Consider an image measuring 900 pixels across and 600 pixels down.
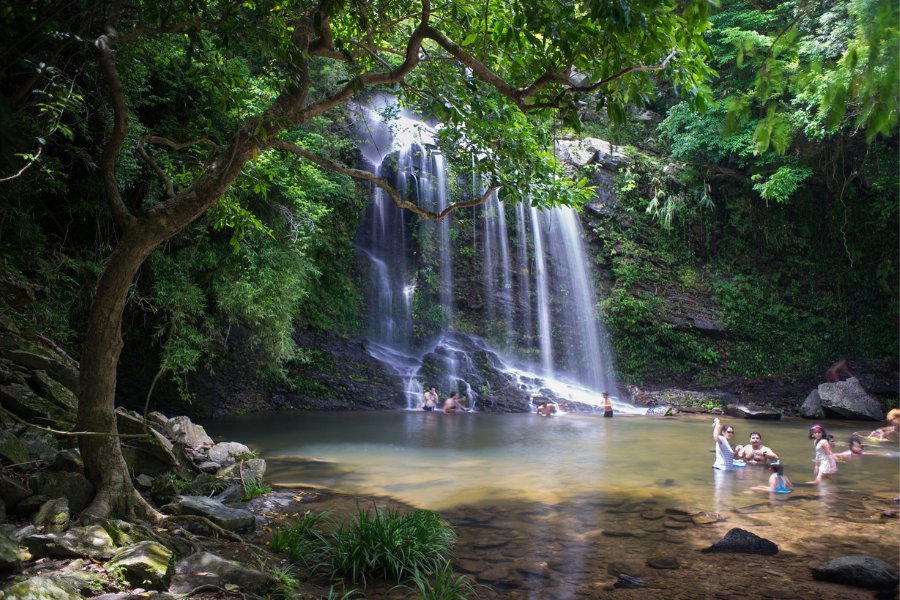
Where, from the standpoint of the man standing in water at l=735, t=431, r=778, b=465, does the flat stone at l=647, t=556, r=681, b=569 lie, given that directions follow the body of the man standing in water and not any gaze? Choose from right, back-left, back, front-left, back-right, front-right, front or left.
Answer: front

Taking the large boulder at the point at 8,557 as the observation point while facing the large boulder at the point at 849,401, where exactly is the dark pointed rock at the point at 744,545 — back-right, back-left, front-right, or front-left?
front-right

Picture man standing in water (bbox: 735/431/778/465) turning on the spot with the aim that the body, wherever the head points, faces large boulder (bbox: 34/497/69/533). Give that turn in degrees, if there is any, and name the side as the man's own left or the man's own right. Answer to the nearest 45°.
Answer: approximately 45° to the man's own right

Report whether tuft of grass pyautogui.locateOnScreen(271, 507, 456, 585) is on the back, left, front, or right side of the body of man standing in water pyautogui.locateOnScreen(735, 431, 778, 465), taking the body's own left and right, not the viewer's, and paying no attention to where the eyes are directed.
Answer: front

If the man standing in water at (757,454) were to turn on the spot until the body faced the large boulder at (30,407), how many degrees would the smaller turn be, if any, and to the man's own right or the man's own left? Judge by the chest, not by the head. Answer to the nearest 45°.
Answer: approximately 45° to the man's own right

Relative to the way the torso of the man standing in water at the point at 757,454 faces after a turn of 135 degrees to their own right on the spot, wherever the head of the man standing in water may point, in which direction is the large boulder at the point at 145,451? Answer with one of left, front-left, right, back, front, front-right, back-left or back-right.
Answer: left

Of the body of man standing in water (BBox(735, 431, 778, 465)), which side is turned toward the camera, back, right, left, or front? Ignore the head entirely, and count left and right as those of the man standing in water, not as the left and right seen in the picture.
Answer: front

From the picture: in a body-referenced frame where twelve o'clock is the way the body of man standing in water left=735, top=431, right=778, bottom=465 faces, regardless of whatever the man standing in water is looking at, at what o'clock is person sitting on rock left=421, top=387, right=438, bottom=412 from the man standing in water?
The person sitting on rock is roughly at 4 o'clock from the man standing in water.

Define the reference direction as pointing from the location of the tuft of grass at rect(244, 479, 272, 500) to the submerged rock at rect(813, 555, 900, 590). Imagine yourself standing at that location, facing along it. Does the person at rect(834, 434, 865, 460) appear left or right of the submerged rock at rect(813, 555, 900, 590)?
left

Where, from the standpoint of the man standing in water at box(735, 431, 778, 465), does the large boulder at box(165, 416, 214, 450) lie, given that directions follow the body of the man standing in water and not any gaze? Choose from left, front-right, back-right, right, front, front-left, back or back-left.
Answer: front-right

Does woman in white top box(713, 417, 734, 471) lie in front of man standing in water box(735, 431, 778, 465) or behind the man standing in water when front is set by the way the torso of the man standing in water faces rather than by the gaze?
in front

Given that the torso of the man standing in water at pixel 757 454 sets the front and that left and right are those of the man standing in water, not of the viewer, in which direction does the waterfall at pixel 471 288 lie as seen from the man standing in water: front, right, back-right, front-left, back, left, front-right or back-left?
back-right
